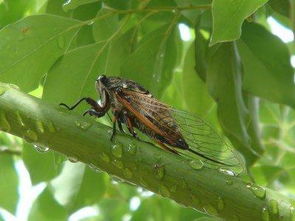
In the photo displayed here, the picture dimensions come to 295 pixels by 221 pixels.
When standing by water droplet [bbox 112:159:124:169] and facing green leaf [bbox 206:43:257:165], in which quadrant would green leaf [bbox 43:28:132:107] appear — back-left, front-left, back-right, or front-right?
front-left

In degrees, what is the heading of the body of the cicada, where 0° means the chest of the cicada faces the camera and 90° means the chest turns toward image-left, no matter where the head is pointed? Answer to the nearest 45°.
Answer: approximately 90°
